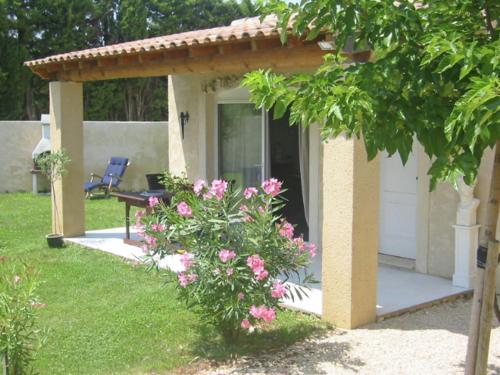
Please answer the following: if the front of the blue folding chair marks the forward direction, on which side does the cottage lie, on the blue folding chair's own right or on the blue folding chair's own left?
on the blue folding chair's own left

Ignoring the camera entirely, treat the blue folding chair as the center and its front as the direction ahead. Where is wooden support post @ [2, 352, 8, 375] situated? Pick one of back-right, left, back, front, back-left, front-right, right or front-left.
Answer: front-left

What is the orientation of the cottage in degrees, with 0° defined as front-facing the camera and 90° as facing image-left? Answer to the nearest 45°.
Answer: approximately 45°

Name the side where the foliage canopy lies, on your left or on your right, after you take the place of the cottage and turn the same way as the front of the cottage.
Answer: on your left

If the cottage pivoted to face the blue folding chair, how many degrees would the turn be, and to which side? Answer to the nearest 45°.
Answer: approximately 90° to its right

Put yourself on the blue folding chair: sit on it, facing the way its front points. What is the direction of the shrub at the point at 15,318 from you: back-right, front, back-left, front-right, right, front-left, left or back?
front-left

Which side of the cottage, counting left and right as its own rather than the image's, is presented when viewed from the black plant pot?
right

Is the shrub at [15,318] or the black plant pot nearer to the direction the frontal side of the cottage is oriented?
the shrub

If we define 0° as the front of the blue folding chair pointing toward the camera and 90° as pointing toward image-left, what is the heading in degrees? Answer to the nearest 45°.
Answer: approximately 45°

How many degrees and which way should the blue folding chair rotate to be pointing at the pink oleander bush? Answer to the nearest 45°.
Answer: approximately 45° to its left

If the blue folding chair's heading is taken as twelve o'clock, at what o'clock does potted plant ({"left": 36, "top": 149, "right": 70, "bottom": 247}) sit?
The potted plant is roughly at 11 o'clock from the blue folding chair.

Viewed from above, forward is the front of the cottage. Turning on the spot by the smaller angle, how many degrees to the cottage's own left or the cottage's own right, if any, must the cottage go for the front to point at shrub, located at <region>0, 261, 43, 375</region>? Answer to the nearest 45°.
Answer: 0° — it already faces it

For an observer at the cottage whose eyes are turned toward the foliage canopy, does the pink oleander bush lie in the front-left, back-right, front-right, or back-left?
front-right

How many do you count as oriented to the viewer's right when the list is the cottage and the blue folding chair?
0

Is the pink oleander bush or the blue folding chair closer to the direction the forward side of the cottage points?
the pink oleander bush
